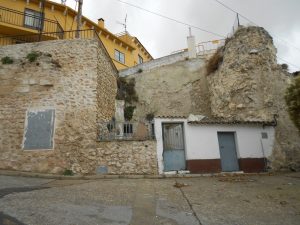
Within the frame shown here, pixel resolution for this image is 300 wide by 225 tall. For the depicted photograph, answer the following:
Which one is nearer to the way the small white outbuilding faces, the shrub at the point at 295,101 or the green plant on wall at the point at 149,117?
the shrub

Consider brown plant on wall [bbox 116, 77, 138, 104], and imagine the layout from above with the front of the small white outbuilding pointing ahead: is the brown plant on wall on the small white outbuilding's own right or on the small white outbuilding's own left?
on the small white outbuilding's own right

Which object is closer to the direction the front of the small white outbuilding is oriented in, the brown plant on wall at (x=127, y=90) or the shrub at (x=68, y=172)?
the shrub

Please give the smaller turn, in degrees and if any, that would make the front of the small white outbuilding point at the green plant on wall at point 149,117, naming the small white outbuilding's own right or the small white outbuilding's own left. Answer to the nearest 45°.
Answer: approximately 135° to the small white outbuilding's own right

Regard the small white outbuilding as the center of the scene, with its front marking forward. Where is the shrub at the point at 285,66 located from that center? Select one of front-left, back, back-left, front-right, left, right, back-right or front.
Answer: back-left

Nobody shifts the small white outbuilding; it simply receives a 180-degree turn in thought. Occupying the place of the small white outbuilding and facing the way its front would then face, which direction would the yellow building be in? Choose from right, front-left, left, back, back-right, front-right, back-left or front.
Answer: left

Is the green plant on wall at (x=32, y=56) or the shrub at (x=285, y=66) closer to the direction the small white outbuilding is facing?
the green plant on wall

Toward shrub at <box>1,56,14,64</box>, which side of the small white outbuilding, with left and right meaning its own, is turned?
right

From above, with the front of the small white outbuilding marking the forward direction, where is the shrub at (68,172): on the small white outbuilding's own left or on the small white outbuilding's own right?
on the small white outbuilding's own right

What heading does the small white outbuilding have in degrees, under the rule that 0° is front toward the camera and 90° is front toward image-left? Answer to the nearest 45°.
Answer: approximately 0°

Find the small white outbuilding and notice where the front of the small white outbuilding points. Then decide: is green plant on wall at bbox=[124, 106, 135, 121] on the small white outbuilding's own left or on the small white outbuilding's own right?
on the small white outbuilding's own right
